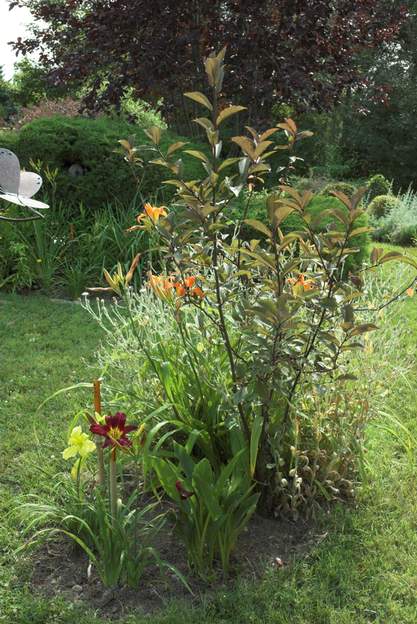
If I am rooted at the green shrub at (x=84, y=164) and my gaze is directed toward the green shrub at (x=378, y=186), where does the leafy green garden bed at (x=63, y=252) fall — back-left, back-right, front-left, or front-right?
back-right
